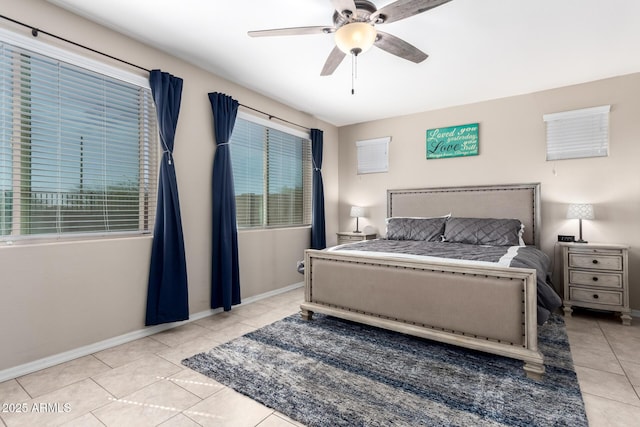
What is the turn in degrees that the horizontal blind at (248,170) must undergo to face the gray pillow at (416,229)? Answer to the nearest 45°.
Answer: approximately 45° to its left

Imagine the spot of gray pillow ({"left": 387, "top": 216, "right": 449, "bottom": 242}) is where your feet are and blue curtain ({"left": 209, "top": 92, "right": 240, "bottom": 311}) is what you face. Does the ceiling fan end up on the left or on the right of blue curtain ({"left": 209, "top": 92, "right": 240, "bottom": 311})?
left

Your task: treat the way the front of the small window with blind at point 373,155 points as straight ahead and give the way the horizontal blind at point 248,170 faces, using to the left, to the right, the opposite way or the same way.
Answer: to the left

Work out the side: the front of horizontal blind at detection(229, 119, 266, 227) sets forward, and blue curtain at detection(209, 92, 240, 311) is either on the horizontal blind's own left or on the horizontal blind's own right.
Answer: on the horizontal blind's own right

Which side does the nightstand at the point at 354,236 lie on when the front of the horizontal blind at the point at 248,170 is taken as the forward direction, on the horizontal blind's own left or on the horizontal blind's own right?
on the horizontal blind's own left

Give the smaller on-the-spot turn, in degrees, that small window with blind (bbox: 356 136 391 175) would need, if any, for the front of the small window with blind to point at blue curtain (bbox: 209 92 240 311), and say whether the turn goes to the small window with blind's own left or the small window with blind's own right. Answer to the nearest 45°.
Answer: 0° — it already faces it

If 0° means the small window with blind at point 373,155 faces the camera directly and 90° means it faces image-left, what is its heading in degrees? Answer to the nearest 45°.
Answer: approximately 45°

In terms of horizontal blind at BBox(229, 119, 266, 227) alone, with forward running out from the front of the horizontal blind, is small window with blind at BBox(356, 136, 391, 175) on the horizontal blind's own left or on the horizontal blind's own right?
on the horizontal blind's own left

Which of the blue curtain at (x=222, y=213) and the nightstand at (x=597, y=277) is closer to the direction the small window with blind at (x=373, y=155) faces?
the blue curtain

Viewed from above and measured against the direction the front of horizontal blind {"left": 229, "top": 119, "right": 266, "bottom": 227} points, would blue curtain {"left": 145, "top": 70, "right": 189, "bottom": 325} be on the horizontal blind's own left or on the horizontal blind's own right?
on the horizontal blind's own right

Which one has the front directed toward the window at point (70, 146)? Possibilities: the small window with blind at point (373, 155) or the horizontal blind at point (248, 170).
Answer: the small window with blind

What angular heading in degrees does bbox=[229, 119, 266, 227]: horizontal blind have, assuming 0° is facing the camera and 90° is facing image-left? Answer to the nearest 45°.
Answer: approximately 315°

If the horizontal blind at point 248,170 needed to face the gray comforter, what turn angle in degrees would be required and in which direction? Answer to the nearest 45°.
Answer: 0° — it already faces it
